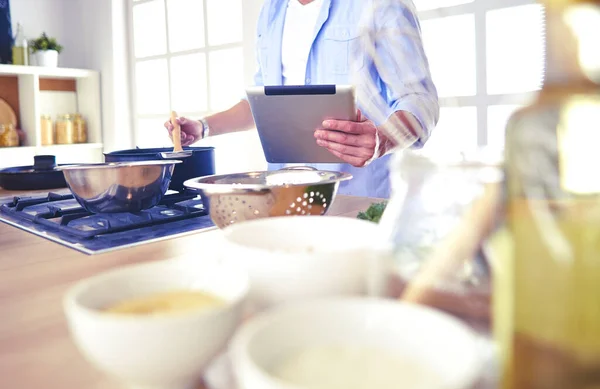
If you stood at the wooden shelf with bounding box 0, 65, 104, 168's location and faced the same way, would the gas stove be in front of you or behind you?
in front

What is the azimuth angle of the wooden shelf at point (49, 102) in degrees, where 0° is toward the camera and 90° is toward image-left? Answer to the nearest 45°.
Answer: approximately 315°

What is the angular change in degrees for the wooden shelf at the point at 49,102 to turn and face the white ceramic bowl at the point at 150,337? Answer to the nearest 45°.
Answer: approximately 45° to its right

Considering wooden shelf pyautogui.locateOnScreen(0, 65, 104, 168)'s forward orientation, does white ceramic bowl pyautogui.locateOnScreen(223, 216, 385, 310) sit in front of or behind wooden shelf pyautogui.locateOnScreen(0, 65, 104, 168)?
in front

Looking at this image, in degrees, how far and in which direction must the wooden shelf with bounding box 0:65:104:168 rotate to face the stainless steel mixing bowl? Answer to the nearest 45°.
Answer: approximately 45° to its right

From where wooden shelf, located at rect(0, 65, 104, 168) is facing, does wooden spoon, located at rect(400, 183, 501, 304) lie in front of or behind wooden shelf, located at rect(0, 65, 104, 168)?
in front
